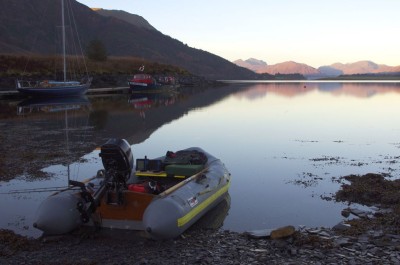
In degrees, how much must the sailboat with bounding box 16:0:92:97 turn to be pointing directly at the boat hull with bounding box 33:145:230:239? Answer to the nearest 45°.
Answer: approximately 90° to its right

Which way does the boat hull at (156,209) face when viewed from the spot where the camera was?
facing away from the viewer and to the right of the viewer

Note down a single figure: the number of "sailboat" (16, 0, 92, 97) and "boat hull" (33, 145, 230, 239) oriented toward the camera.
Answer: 0

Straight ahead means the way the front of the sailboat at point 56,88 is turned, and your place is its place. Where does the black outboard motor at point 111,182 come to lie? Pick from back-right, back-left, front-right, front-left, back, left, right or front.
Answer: right

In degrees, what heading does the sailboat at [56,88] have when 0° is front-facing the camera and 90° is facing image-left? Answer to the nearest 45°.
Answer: approximately 270°

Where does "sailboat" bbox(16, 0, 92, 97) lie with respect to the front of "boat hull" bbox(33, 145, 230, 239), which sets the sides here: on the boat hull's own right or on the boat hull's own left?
on the boat hull's own left
